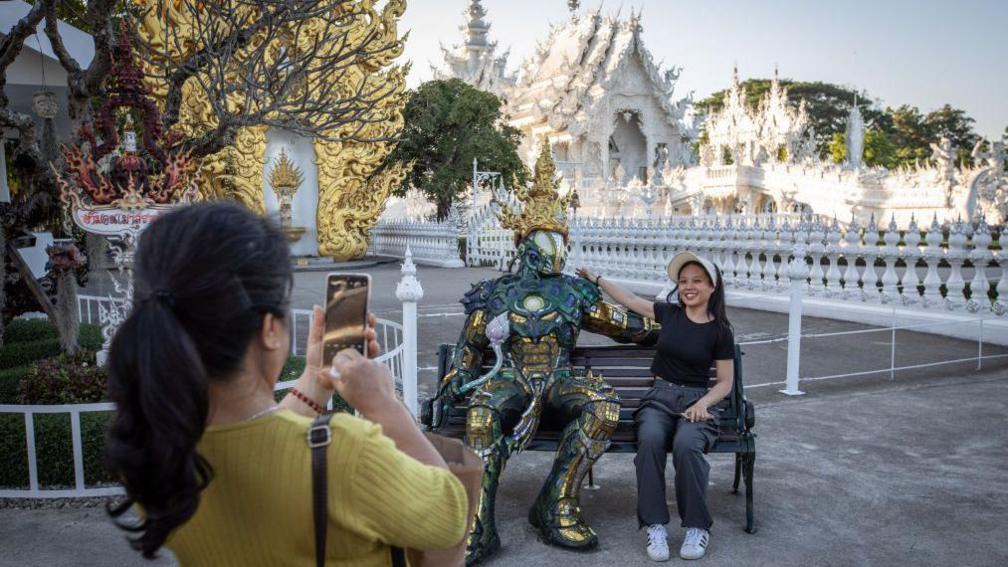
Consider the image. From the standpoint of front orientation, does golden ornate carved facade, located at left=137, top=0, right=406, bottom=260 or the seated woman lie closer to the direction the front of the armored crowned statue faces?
the seated woman

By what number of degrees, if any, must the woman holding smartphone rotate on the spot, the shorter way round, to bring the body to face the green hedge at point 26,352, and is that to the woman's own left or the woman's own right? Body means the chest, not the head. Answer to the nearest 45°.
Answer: approximately 45° to the woman's own left

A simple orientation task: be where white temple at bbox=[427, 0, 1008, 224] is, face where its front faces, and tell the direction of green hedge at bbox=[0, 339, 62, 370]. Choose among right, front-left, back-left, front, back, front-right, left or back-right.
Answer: front-right

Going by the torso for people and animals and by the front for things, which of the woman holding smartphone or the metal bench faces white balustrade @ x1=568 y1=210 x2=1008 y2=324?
the woman holding smartphone

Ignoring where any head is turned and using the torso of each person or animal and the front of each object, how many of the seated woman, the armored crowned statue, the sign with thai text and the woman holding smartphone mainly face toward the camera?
3

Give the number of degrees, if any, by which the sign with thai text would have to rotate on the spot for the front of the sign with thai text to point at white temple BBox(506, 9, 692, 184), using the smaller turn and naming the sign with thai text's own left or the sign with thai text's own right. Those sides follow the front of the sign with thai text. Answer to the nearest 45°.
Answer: approximately 135° to the sign with thai text's own left

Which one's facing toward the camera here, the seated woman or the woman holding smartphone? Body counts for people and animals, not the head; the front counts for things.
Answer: the seated woman

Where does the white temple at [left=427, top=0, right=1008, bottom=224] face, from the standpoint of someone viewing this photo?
facing the viewer and to the right of the viewer

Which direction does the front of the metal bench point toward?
toward the camera

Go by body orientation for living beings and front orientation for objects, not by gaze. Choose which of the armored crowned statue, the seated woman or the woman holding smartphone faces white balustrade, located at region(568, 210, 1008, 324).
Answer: the woman holding smartphone

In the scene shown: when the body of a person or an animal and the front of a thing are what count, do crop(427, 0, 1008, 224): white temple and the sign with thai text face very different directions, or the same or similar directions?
same or similar directions

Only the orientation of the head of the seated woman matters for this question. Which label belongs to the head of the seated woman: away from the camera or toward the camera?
toward the camera

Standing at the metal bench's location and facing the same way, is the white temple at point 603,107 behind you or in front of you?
behind

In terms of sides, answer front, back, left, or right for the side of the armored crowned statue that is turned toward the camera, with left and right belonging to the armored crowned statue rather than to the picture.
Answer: front

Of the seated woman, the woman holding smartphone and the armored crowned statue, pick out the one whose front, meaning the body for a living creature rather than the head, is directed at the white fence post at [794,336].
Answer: the woman holding smartphone

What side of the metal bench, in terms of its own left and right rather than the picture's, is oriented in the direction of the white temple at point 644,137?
back

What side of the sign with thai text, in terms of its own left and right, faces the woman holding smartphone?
front
